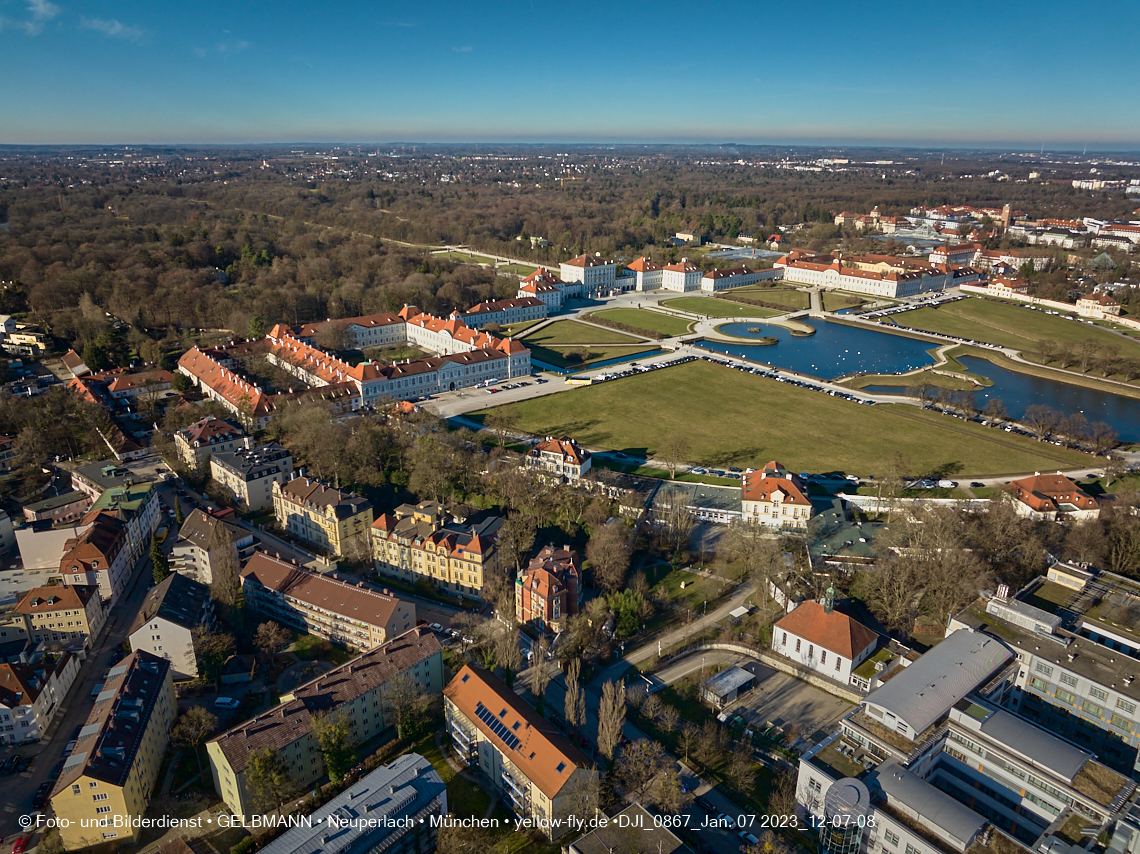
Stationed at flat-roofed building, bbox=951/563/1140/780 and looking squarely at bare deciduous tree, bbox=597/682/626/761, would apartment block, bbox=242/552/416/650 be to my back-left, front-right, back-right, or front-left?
front-right

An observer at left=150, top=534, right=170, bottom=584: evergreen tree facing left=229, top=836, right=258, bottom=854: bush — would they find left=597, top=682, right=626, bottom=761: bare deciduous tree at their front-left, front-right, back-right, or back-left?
front-left

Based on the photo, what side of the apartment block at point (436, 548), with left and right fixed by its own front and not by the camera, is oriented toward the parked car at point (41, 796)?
front

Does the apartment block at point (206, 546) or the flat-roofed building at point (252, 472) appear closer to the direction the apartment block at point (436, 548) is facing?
the apartment block

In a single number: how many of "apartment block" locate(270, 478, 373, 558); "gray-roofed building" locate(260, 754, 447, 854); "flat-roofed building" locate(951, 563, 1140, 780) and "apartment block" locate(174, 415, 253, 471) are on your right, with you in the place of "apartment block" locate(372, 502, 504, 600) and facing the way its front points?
2

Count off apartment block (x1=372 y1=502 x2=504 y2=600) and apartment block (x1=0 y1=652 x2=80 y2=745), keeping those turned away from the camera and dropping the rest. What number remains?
0

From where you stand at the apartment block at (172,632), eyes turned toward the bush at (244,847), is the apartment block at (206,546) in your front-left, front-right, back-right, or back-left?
back-left

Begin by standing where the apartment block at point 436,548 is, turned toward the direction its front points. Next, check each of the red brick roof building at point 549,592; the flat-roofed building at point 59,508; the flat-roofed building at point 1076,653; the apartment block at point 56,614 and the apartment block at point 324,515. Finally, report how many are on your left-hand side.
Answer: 2

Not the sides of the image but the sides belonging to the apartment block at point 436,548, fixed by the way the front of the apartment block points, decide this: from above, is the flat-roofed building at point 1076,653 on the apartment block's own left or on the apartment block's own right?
on the apartment block's own left

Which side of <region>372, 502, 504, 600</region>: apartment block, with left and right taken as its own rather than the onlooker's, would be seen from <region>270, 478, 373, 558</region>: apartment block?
right

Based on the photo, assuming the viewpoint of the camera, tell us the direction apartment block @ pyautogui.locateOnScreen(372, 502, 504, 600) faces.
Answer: facing the viewer and to the left of the viewer

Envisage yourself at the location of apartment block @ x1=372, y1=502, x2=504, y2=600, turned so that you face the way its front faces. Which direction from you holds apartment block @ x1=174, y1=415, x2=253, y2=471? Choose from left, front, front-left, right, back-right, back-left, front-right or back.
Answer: right

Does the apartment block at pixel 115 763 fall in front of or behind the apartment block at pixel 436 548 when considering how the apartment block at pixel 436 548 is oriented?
in front

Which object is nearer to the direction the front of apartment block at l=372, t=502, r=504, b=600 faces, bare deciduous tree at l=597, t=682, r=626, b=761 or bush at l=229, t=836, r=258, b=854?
the bush
